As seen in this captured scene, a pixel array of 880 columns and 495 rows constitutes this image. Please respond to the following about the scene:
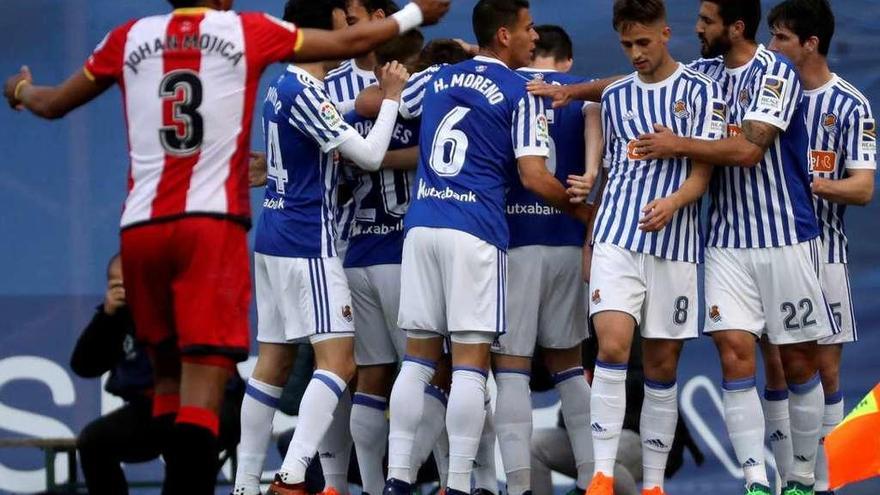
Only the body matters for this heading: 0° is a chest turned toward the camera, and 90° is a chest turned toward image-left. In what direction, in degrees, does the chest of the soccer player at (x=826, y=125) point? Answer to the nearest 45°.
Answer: approximately 45°

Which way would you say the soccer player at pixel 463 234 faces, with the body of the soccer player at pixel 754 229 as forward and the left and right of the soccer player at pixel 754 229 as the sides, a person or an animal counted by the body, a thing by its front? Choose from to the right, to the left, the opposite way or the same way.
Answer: the opposite way

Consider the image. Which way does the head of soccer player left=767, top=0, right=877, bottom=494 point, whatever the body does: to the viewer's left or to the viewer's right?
to the viewer's left

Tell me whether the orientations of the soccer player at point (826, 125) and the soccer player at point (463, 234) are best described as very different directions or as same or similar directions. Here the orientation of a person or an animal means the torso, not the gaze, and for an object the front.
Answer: very different directions

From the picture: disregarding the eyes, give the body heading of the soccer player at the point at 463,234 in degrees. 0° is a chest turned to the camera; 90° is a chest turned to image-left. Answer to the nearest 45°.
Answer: approximately 225°

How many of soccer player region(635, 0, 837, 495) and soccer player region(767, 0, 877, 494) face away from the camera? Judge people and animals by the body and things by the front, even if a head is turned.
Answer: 0

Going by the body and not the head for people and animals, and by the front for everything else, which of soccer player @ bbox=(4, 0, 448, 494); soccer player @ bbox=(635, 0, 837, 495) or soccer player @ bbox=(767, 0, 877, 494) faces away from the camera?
soccer player @ bbox=(4, 0, 448, 494)

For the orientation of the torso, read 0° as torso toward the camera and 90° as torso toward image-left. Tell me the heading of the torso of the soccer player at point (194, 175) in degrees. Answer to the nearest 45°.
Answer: approximately 180°

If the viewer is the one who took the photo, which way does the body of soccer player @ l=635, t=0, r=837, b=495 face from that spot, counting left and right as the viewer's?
facing the viewer and to the left of the viewer

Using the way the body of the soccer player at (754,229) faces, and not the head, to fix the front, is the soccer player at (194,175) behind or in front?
in front

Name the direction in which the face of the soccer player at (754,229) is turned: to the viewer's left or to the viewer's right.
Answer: to the viewer's left
